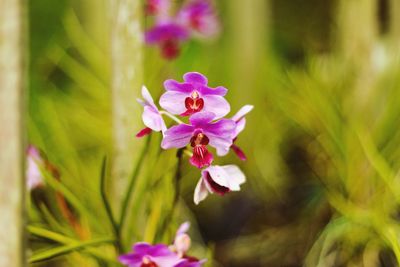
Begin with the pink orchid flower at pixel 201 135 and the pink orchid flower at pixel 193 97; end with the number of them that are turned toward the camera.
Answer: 2

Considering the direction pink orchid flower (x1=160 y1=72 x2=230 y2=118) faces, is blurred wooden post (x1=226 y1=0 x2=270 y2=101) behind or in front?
behind

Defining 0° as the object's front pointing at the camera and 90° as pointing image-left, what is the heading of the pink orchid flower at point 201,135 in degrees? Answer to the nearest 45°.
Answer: approximately 0°
